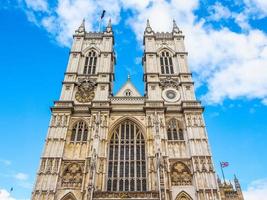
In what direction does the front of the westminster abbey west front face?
toward the camera
